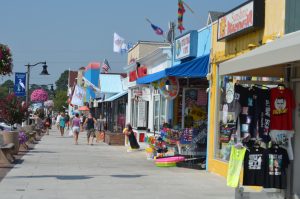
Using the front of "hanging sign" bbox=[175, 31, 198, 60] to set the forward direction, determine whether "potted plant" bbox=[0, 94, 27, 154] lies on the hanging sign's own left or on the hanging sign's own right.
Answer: on the hanging sign's own right

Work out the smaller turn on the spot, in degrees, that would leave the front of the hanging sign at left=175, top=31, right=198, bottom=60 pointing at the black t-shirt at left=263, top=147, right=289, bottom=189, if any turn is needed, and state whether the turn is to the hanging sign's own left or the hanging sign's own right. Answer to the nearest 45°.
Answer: approximately 45° to the hanging sign's own left

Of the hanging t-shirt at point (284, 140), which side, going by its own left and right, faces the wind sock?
back

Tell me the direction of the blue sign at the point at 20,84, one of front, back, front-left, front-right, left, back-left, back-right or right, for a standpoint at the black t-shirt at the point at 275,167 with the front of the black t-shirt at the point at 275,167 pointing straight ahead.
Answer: back-right

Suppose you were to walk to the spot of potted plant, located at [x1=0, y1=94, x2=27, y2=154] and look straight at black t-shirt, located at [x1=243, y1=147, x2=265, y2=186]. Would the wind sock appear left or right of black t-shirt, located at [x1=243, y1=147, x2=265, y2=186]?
left

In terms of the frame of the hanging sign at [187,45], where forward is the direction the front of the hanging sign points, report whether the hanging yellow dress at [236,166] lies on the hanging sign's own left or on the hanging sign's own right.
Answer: on the hanging sign's own left

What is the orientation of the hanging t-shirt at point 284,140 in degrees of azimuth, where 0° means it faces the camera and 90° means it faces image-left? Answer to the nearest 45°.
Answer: approximately 0°

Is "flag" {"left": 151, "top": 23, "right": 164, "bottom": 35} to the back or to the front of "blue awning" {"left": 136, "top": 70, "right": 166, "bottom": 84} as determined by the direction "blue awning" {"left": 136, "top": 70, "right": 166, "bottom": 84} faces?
to the back

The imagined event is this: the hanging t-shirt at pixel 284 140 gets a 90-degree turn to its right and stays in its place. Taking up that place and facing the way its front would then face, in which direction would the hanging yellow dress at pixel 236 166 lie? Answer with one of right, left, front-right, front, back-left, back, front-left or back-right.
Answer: front
